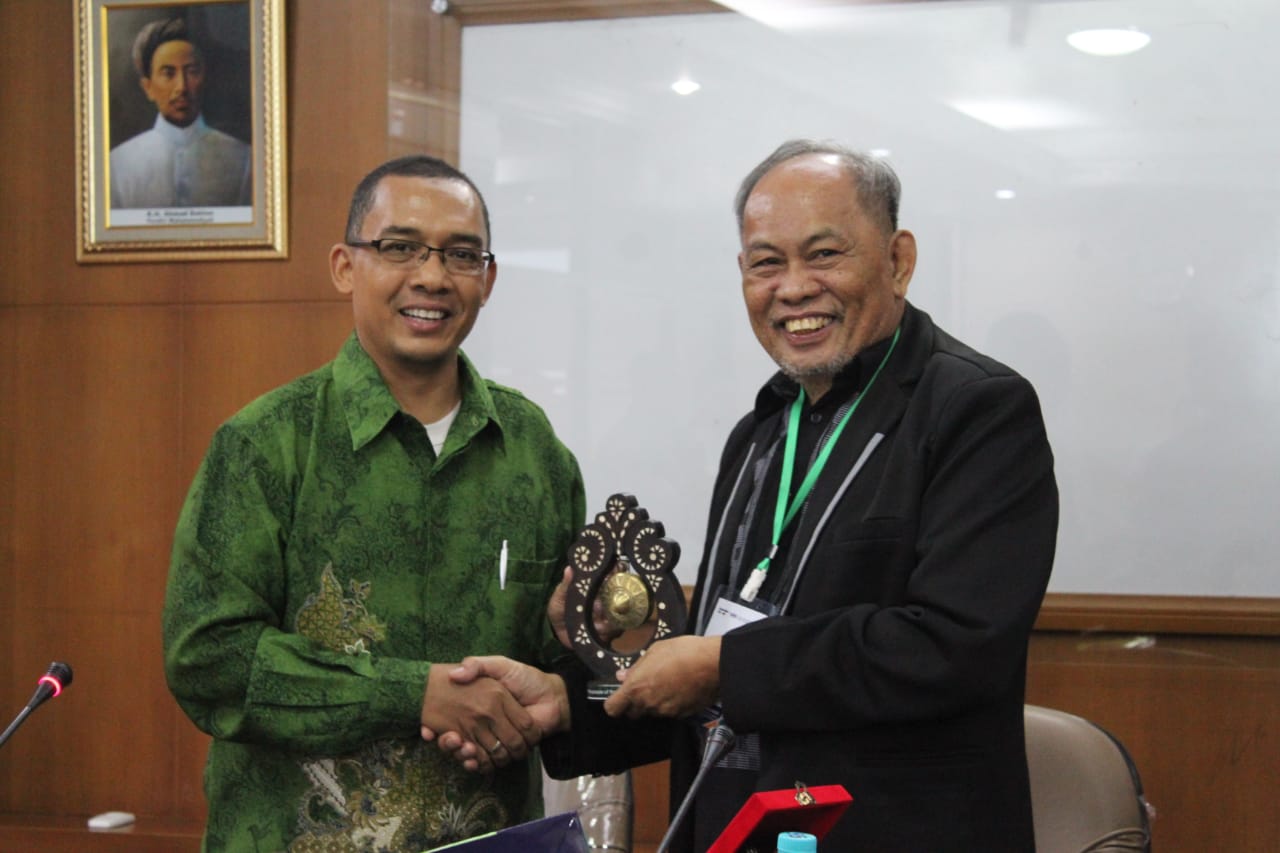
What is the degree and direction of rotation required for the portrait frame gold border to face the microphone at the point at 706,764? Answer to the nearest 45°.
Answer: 0° — it already faces it

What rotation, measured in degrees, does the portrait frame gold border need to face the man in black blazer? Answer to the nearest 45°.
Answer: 0° — it already faces them

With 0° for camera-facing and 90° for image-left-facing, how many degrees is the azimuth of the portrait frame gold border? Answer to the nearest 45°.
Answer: approximately 0°

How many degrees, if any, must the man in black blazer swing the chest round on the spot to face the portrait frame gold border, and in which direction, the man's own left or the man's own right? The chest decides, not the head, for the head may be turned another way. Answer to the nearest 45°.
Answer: approximately 90° to the man's own right

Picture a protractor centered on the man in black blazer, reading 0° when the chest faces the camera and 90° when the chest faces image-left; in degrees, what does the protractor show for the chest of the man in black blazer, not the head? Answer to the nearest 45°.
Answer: approximately 45°

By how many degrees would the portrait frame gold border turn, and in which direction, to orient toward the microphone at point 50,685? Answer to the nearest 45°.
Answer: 0° — it already faces it

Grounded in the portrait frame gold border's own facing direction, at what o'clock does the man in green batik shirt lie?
The man in green batik shirt is roughly at 12 o'clock from the portrait frame gold border.
